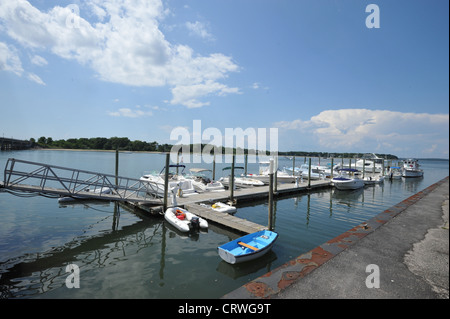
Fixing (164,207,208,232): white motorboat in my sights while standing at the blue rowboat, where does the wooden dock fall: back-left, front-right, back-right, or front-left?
front-right

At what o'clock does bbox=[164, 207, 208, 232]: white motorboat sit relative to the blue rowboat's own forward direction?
The white motorboat is roughly at 9 o'clock from the blue rowboat.

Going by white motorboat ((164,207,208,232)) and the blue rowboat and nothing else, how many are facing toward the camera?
0

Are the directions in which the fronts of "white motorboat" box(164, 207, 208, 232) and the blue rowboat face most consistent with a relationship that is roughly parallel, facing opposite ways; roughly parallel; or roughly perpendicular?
roughly perpendicular

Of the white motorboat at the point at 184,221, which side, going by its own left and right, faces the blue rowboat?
back

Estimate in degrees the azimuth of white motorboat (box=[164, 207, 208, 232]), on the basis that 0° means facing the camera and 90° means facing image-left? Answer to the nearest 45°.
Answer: approximately 135°

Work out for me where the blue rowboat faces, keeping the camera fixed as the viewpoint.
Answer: facing away from the viewer and to the right of the viewer
